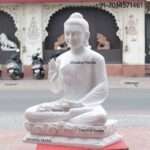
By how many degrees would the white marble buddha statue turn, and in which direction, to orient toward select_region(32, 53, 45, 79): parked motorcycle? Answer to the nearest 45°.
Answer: approximately 135° to its right

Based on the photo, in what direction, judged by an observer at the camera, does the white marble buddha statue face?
facing the viewer and to the left of the viewer

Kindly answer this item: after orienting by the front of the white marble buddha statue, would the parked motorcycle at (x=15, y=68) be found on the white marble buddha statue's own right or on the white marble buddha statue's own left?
on the white marble buddha statue's own right
